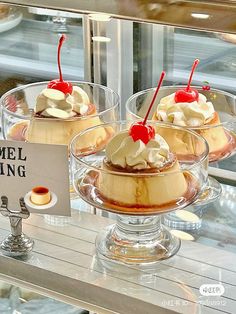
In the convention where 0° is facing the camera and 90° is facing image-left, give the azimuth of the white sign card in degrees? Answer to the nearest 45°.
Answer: approximately 0°
